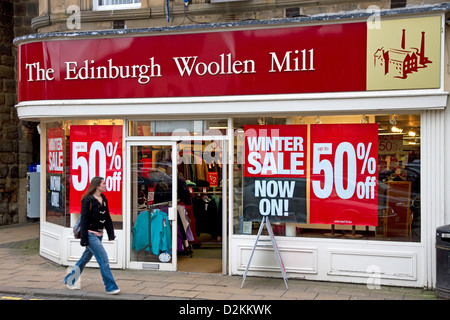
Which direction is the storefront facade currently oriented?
toward the camera

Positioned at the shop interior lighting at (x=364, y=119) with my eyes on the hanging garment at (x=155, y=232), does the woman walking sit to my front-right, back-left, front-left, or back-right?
front-left

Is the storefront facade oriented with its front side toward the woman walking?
no
